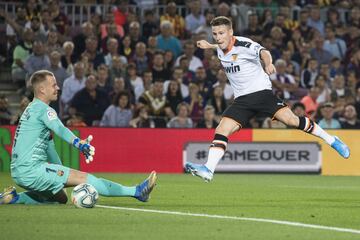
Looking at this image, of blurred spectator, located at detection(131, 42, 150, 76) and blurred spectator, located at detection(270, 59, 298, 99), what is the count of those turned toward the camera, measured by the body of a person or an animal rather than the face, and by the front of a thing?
2

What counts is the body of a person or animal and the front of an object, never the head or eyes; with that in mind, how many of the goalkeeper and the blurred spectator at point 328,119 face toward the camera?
1

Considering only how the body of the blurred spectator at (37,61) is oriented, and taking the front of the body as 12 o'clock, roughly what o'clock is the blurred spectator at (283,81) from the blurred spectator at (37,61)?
the blurred spectator at (283,81) is roughly at 9 o'clock from the blurred spectator at (37,61).

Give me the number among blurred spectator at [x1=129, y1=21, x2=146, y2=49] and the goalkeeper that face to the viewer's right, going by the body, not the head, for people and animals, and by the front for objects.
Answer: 1

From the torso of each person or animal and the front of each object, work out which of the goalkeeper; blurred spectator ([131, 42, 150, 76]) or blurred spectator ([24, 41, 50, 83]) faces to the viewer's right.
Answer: the goalkeeper

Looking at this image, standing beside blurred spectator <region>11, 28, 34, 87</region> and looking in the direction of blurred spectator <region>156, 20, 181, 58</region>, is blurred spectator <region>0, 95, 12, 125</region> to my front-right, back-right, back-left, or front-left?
back-right

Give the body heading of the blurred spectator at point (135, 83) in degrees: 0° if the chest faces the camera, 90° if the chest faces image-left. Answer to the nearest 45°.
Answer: approximately 0°

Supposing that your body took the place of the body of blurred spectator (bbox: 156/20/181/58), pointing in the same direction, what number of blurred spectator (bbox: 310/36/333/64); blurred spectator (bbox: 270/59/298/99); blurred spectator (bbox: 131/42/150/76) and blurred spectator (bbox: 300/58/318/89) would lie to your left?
3

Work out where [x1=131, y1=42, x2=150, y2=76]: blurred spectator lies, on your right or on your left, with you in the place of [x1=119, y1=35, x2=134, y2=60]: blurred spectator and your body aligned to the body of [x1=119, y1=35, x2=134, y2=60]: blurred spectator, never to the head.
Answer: on your left

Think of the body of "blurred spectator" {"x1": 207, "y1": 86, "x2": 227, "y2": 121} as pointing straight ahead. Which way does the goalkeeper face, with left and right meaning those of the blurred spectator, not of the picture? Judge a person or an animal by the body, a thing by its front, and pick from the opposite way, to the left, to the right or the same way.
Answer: to the left
